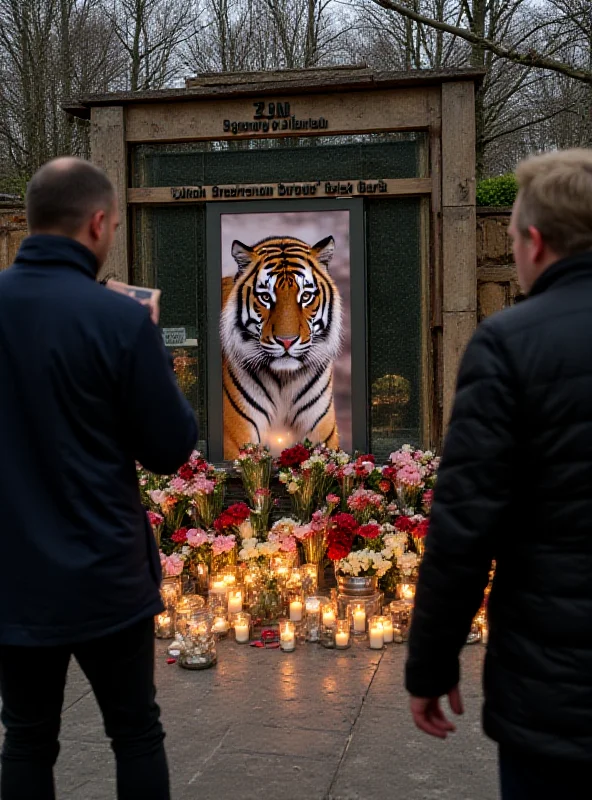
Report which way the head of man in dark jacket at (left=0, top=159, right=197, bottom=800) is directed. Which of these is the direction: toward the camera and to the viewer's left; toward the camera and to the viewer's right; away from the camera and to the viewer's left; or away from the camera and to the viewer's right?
away from the camera and to the viewer's right

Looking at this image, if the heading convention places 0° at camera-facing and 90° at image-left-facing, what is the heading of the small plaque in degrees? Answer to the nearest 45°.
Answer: approximately 0°

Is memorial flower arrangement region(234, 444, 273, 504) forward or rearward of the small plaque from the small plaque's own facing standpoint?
forward

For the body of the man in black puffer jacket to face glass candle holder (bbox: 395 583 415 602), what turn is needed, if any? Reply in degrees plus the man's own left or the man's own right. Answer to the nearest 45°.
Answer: approximately 45° to the man's own right

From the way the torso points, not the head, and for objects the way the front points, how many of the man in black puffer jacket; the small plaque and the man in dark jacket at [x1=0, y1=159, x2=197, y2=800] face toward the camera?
1

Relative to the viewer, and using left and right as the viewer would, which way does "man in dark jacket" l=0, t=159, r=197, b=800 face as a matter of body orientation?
facing away from the viewer and to the right of the viewer

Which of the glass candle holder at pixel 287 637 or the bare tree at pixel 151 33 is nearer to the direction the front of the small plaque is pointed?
the glass candle holder

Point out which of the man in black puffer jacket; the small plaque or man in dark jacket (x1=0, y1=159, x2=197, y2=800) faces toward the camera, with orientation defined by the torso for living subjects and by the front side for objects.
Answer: the small plaque

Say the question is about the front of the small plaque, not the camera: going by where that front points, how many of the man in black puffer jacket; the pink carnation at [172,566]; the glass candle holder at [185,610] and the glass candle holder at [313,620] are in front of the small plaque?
4

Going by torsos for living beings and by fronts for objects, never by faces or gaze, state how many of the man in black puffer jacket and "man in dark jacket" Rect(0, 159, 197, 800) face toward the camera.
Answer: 0

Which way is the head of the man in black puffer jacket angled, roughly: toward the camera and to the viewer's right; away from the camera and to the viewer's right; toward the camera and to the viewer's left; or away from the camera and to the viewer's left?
away from the camera and to the viewer's left

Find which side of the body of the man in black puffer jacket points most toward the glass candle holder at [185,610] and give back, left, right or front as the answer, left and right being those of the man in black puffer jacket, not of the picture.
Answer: front

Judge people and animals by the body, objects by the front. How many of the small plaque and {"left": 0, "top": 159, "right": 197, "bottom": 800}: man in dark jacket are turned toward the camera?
1

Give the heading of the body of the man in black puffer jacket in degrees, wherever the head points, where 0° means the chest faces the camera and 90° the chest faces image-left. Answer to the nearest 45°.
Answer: approximately 135°
